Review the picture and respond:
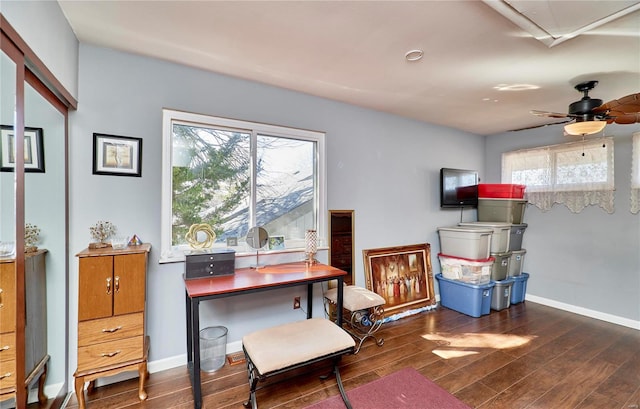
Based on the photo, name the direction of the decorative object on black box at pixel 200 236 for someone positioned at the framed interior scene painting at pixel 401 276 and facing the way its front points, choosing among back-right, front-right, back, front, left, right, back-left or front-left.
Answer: right

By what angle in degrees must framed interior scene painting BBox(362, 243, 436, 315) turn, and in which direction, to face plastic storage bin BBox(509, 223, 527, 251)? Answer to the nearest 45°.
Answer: approximately 90° to its left

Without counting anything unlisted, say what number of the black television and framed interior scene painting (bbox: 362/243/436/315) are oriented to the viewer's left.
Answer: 0

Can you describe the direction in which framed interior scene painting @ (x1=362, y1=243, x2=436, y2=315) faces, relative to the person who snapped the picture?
facing the viewer and to the right of the viewer

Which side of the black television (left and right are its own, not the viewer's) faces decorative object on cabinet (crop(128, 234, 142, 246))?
right

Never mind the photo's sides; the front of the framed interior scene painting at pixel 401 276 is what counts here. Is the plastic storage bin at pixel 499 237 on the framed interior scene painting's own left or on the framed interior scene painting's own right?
on the framed interior scene painting's own left
